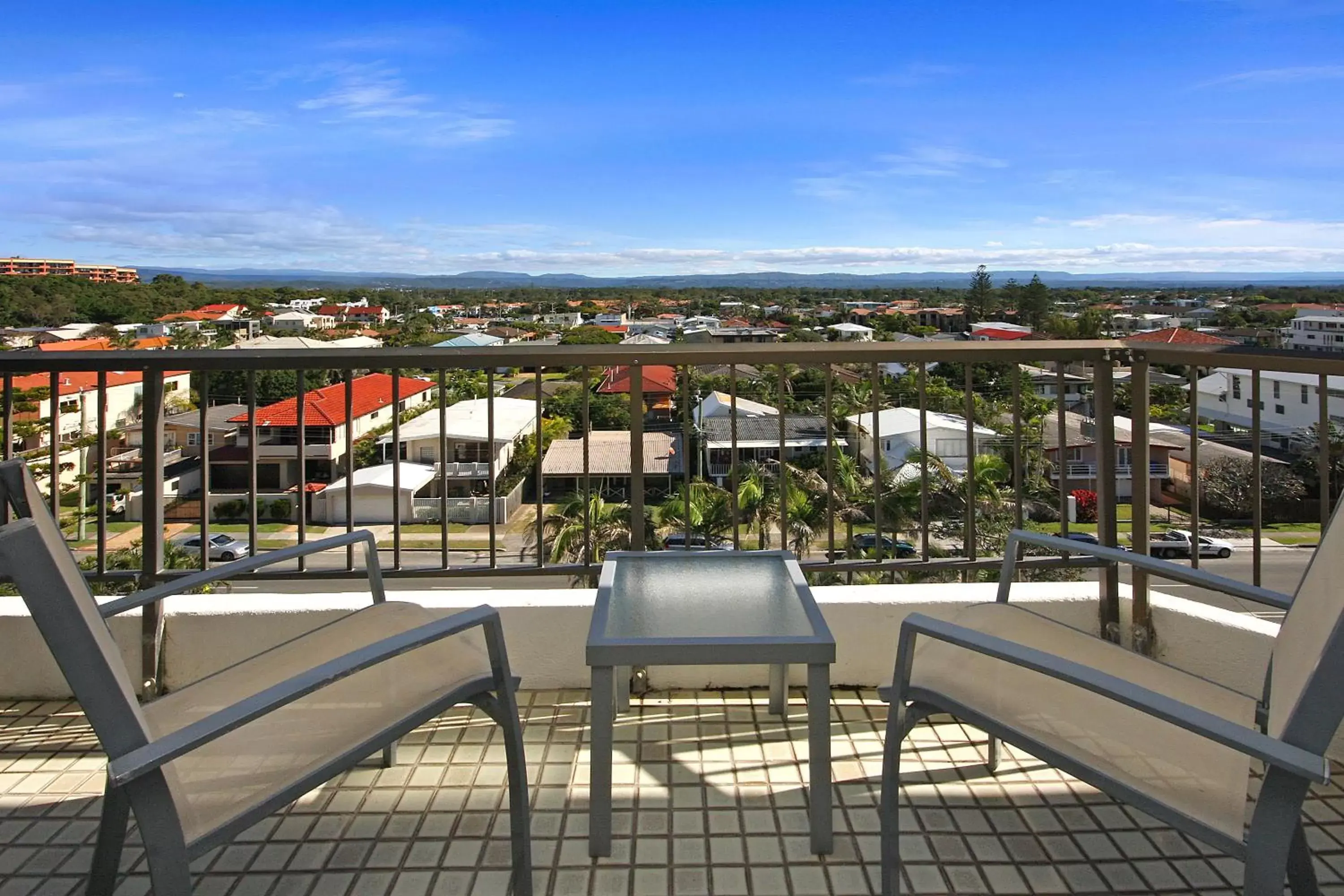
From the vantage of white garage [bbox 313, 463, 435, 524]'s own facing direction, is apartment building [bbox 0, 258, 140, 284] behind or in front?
behind

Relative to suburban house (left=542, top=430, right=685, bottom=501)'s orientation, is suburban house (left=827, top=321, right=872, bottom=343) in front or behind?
behind

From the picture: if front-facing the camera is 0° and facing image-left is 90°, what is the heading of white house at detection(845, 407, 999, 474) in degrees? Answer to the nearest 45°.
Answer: approximately 0°

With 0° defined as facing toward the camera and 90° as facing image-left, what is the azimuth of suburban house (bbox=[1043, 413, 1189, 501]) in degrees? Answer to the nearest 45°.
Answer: approximately 0°
